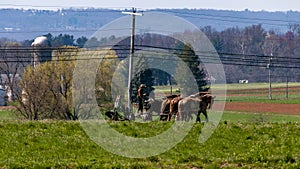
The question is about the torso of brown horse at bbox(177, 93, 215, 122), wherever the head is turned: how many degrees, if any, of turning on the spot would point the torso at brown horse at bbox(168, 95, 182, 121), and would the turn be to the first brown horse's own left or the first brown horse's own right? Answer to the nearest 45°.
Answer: approximately 135° to the first brown horse's own left

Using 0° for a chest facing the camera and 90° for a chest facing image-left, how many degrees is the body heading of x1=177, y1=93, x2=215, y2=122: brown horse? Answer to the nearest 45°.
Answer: approximately 270°
